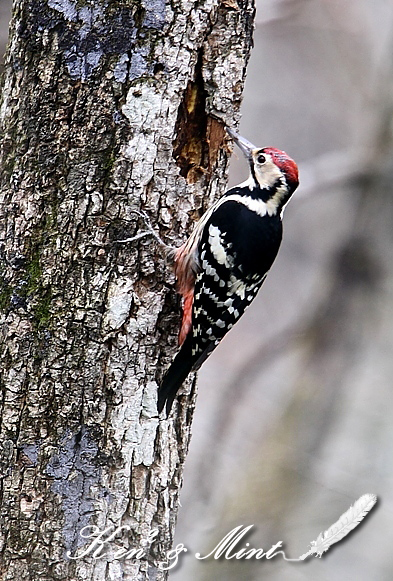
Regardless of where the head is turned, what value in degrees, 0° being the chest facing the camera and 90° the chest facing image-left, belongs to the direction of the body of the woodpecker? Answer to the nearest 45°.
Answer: approximately 90°
